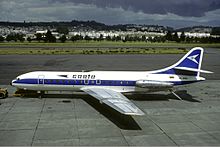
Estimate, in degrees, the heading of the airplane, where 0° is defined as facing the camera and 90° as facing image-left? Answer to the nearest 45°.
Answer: approximately 90°
